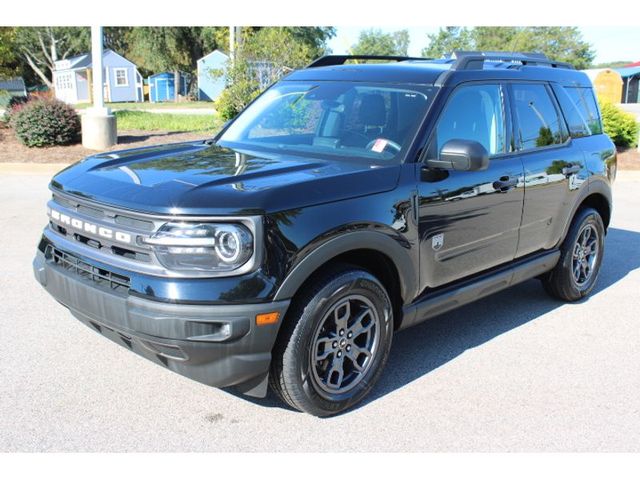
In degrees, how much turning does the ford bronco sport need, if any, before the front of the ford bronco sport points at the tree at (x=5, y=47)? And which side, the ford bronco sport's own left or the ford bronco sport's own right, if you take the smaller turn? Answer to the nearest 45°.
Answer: approximately 90° to the ford bronco sport's own right

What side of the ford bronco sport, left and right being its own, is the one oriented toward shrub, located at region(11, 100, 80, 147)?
right

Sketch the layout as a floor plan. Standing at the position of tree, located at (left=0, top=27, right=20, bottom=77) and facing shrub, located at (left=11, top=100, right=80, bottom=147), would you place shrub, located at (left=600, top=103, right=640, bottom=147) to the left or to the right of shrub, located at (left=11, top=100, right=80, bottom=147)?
left

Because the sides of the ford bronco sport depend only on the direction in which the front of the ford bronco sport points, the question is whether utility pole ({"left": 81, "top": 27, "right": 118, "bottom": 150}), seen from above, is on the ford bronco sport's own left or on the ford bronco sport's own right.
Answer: on the ford bronco sport's own right

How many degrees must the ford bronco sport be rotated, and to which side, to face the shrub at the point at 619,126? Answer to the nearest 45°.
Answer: approximately 180°

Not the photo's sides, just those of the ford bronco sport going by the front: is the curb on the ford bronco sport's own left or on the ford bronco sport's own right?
on the ford bronco sport's own right

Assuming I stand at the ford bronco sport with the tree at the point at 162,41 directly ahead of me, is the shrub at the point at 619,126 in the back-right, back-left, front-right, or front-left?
front-right

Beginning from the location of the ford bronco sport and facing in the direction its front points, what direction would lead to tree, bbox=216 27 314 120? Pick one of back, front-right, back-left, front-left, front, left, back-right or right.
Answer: back-right

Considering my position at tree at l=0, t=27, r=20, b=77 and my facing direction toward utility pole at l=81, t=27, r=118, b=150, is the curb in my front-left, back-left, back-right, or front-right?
front-right
